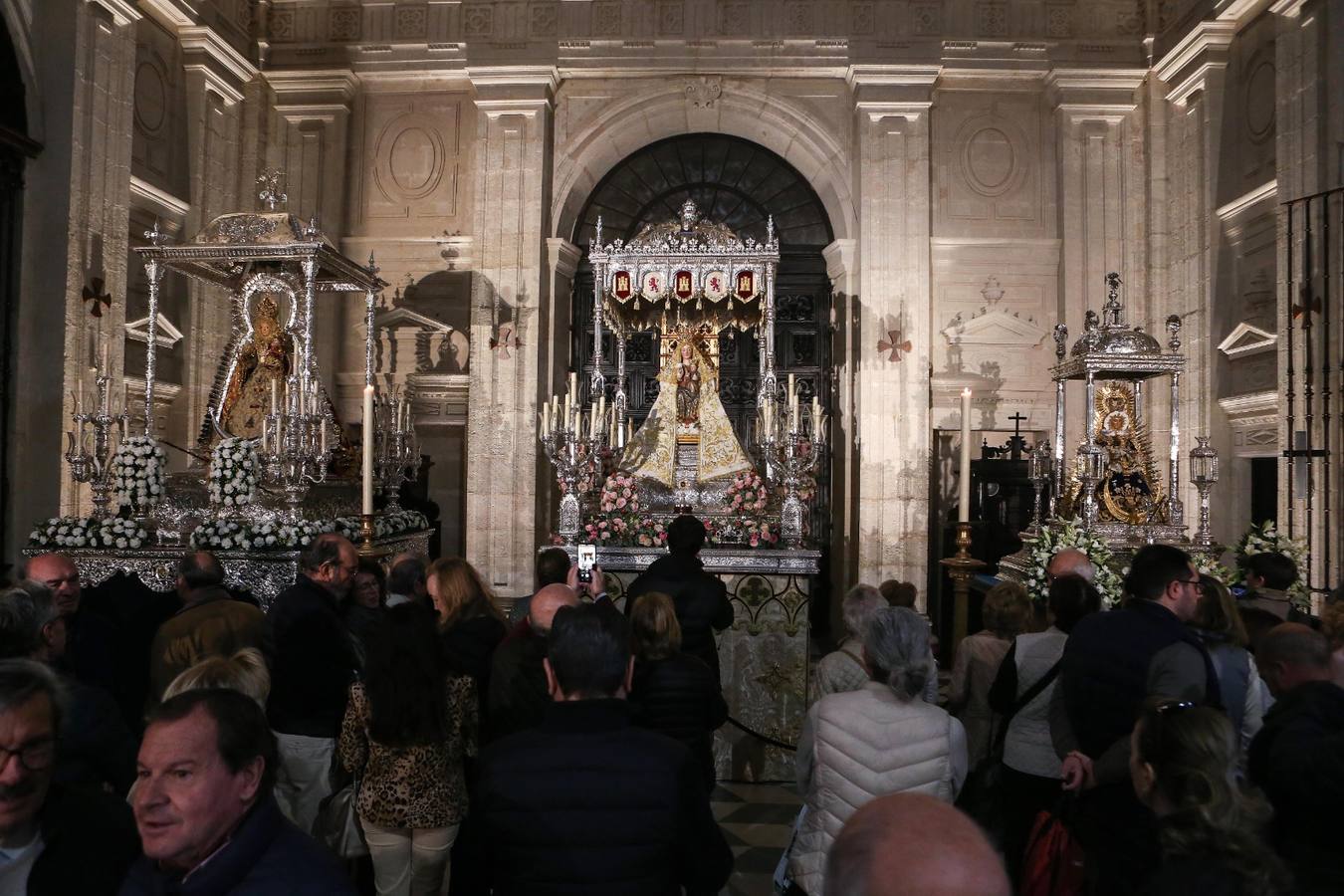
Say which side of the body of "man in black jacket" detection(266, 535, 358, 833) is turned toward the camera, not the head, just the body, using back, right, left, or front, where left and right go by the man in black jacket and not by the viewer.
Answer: right

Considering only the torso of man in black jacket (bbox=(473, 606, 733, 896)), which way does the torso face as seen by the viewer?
away from the camera

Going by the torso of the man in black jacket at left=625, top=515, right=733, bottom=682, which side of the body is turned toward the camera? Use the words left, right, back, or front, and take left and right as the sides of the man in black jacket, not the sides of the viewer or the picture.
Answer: back

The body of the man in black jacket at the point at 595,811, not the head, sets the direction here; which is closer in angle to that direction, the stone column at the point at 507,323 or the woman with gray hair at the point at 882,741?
the stone column

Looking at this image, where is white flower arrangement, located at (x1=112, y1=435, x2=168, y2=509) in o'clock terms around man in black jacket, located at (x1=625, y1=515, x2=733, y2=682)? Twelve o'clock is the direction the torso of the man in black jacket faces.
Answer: The white flower arrangement is roughly at 10 o'clock from the man in black jacket.

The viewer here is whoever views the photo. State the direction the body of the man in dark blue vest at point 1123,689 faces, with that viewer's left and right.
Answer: facing away from the viewer and to the right of the viewer

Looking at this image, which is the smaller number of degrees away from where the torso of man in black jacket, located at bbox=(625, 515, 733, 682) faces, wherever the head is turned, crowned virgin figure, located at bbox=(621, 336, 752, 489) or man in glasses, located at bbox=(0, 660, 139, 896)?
the crowned virgin figure

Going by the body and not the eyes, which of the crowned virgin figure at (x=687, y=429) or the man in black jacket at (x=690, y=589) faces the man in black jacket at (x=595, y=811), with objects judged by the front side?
the crowned virgin figure

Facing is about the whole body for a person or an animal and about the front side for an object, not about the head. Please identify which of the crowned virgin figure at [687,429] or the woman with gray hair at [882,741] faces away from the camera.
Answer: the woman with gray hair

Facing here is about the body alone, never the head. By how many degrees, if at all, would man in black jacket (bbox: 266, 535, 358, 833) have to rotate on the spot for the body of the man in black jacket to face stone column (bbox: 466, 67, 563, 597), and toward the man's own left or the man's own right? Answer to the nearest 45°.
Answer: approximately 90° to the man's own left

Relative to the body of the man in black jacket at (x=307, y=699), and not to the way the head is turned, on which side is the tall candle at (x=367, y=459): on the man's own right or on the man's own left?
on the man's own left

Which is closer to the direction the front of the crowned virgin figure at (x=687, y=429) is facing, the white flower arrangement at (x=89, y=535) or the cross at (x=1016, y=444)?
the white flower arrangement

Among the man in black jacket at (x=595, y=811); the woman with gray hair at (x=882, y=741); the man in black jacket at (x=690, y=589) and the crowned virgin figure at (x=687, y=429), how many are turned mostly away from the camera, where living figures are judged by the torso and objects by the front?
3

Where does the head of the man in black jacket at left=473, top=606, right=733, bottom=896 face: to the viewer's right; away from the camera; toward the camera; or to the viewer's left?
away from the camera

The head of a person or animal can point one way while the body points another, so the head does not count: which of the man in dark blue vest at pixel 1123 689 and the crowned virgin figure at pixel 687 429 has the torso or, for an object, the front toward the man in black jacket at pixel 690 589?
the crowned virgin figure
